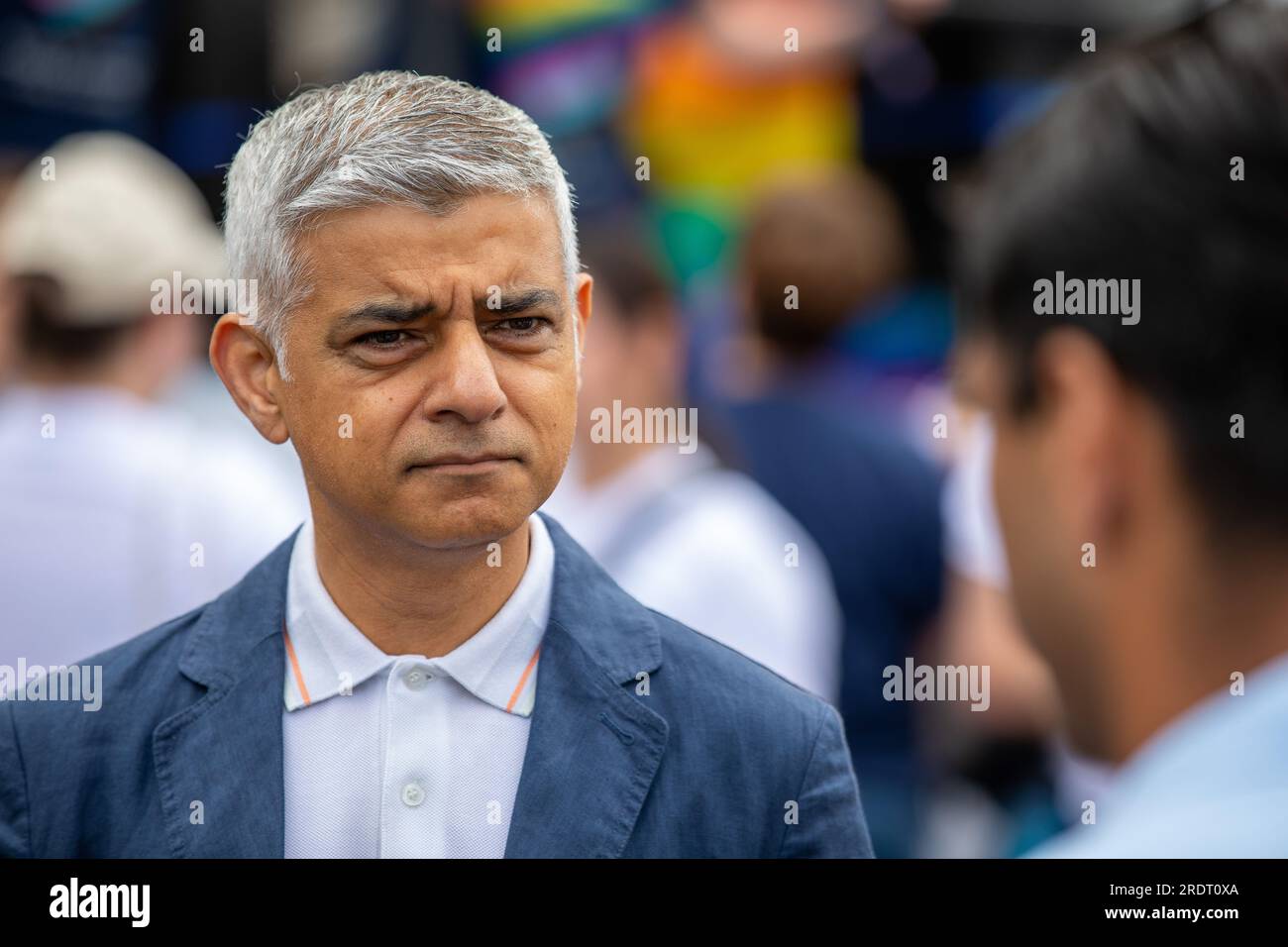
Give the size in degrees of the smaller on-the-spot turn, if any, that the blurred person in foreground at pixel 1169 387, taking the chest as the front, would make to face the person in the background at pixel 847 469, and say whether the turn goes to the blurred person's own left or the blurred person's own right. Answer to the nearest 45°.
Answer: approximately 45° to the blurred person's own right

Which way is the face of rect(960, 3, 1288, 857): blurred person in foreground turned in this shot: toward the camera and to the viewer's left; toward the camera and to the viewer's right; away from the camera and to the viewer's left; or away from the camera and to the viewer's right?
away from the camera and to the viewer's left

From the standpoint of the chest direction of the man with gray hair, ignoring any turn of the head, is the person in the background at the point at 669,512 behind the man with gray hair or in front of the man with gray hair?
behind

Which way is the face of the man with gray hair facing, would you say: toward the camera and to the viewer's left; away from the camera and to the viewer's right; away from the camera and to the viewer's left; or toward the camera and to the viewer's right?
toward the camera and to the viewer's right

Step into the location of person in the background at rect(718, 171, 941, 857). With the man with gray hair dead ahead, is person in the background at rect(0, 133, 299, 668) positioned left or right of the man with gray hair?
right

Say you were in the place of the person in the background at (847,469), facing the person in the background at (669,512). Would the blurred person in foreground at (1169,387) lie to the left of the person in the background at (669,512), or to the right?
left

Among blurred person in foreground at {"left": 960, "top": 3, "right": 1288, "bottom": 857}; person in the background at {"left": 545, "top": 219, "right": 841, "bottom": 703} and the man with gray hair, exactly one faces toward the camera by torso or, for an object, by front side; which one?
the man with gray hair

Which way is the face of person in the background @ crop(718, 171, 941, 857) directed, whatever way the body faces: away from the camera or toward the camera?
away from the camera

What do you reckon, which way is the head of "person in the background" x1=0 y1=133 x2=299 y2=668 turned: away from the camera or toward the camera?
away from the camera

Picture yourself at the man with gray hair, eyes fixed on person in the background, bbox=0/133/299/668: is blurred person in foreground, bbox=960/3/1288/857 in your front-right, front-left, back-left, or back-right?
back-right

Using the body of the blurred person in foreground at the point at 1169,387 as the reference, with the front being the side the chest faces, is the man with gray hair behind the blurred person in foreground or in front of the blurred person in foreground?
in front

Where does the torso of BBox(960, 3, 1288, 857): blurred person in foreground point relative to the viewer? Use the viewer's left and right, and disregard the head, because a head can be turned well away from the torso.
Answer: facing away from the viewer and to the left of the viewer
